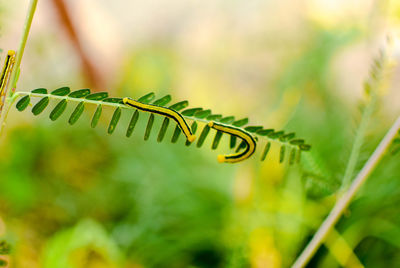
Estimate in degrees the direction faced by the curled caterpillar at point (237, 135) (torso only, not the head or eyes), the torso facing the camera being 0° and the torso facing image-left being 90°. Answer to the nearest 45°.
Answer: approximately 90°
